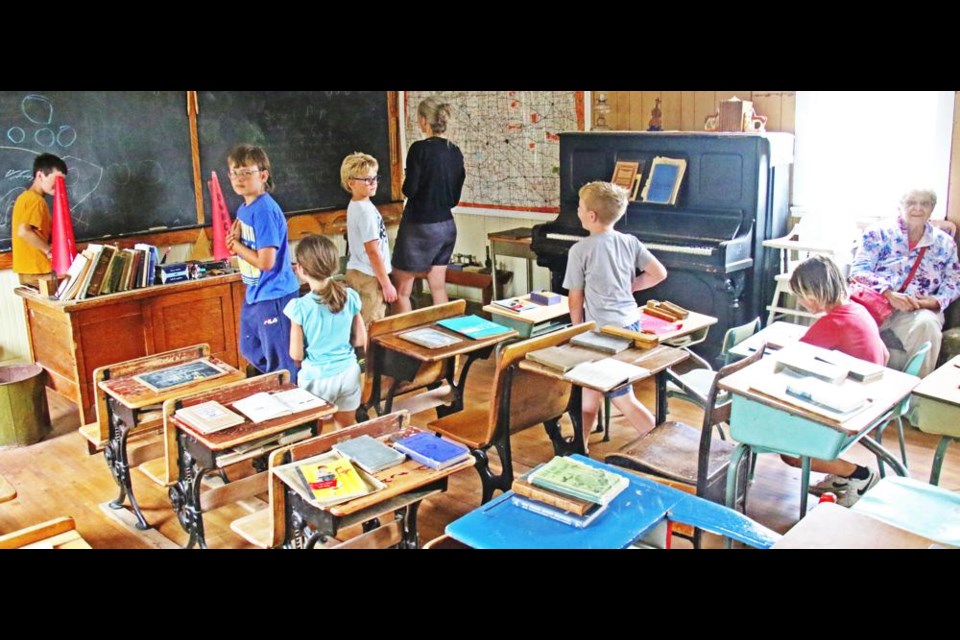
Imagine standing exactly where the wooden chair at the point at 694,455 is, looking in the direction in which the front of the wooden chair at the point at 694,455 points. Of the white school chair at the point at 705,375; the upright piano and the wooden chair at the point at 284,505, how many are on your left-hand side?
1

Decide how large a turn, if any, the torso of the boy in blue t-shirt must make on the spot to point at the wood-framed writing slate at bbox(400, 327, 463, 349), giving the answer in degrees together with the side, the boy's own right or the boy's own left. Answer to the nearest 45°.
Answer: approximately 90° to the boy's own left

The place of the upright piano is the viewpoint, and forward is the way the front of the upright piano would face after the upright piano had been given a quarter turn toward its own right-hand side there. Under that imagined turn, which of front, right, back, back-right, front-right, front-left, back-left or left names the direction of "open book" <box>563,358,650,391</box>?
back-left

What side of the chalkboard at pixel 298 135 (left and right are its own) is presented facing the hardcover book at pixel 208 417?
front

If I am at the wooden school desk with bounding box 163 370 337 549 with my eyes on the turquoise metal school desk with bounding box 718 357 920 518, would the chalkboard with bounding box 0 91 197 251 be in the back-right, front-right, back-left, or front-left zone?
back-left

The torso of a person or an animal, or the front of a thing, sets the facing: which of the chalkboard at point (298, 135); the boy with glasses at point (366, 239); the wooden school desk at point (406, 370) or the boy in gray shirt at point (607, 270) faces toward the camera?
the chalkboard

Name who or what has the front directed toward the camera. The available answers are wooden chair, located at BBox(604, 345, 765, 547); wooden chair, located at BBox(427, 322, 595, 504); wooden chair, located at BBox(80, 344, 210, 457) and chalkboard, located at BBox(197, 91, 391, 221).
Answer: the chalkboard

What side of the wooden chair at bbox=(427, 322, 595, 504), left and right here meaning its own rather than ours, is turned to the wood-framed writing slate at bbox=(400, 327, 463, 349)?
front
